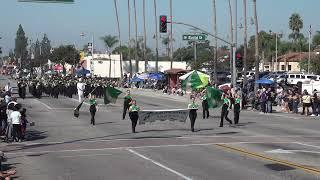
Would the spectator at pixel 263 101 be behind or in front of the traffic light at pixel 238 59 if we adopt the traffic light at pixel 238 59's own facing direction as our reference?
in front

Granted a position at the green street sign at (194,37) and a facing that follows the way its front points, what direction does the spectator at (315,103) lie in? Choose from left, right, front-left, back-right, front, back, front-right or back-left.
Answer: front-left

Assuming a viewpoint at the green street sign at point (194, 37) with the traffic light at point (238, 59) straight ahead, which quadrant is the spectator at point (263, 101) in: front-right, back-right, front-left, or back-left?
front-right

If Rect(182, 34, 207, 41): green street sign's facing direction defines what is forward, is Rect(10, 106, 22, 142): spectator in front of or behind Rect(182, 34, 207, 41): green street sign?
in front

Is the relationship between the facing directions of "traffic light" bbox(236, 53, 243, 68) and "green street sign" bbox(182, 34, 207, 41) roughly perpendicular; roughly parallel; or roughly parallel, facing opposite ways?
roughly parallel

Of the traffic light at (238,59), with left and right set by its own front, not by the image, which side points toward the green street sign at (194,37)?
right

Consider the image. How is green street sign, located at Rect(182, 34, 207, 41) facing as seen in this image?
toward the camera

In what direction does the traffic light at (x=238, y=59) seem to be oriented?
toward the camera

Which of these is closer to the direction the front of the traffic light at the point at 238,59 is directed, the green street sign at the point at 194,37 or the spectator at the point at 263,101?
the spectator

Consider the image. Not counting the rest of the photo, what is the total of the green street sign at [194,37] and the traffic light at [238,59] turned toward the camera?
2
